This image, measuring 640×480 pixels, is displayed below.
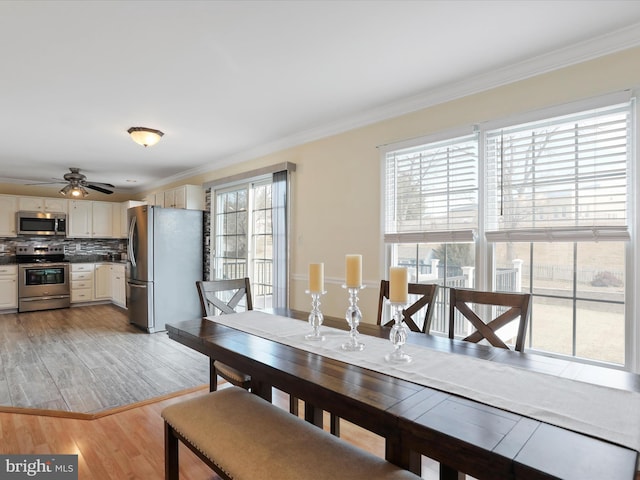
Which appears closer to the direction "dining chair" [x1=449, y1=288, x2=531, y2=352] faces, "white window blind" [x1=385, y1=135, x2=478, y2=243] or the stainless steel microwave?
the stainless steel microwave

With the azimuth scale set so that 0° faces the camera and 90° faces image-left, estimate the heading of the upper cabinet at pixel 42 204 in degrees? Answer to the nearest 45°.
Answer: approximately 0°

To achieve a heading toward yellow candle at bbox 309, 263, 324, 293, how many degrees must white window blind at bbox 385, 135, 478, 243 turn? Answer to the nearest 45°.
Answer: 0° — it already faces it

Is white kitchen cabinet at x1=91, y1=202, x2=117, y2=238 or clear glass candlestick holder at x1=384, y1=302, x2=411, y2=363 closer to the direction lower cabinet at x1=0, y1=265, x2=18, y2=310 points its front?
the clear glass candlestick holder

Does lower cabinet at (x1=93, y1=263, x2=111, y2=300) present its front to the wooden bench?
yes

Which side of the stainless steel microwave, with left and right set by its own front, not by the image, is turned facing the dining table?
front

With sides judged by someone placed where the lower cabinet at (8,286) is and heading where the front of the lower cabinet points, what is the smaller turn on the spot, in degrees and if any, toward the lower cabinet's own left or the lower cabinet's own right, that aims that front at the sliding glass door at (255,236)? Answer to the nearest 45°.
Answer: approximately 45° to the lower cabinet's own left

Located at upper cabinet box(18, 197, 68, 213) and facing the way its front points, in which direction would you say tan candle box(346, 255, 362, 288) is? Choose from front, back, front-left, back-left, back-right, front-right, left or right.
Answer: front

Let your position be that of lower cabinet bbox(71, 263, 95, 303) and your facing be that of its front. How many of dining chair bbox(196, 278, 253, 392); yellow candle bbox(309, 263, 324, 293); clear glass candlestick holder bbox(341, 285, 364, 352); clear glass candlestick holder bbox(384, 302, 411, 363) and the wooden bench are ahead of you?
5

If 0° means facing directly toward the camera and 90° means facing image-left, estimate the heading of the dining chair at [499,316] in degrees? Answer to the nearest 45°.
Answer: approximately 45°

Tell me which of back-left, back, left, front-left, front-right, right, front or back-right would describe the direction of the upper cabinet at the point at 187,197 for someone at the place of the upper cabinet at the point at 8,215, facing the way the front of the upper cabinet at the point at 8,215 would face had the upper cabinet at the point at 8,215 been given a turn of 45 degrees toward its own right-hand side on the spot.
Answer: left

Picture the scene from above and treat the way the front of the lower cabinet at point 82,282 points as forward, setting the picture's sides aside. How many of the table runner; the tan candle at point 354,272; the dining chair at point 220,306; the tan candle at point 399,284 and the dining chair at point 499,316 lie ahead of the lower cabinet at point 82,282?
5
